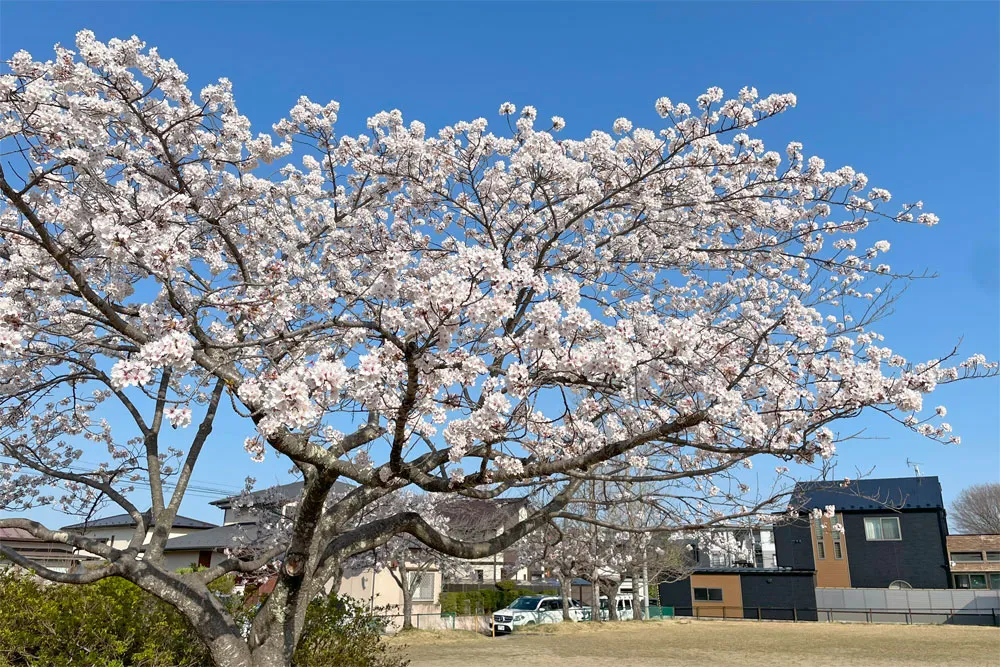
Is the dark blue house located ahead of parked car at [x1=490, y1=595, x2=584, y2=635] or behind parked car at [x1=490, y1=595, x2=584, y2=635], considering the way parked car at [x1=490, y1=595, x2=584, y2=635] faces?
behind

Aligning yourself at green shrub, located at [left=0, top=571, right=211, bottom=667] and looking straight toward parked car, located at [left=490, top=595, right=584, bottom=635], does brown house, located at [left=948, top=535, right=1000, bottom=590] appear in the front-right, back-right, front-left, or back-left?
front-right

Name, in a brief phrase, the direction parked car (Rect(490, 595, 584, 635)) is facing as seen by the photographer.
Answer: facing the viewer and to the left of the viewer

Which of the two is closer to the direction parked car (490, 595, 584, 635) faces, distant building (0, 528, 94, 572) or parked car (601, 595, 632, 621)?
the distant building

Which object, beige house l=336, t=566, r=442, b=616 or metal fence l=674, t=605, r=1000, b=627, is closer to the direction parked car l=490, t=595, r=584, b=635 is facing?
the beige house

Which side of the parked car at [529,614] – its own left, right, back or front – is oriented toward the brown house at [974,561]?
back

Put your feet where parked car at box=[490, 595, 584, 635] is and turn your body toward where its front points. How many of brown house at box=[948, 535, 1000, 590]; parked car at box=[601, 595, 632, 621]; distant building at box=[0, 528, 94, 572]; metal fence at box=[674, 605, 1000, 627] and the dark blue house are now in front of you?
1

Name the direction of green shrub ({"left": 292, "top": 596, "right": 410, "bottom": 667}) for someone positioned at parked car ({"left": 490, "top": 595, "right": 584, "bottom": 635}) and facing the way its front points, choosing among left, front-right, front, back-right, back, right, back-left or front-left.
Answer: front-left

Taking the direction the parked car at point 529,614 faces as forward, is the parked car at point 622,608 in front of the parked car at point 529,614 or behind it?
behind

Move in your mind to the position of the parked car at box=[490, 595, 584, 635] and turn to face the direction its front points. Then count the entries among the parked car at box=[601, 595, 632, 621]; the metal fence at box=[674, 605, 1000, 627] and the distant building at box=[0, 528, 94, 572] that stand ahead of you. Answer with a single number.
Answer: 1

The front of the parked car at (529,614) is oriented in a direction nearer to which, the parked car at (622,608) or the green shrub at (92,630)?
the green shrub

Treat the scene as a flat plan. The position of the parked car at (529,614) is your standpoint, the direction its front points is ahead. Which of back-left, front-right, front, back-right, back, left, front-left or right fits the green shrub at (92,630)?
front-left

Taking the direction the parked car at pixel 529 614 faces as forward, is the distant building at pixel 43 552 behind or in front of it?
in front

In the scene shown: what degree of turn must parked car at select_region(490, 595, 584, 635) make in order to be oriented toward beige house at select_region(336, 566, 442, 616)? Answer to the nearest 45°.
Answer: approximately 45° to its right
